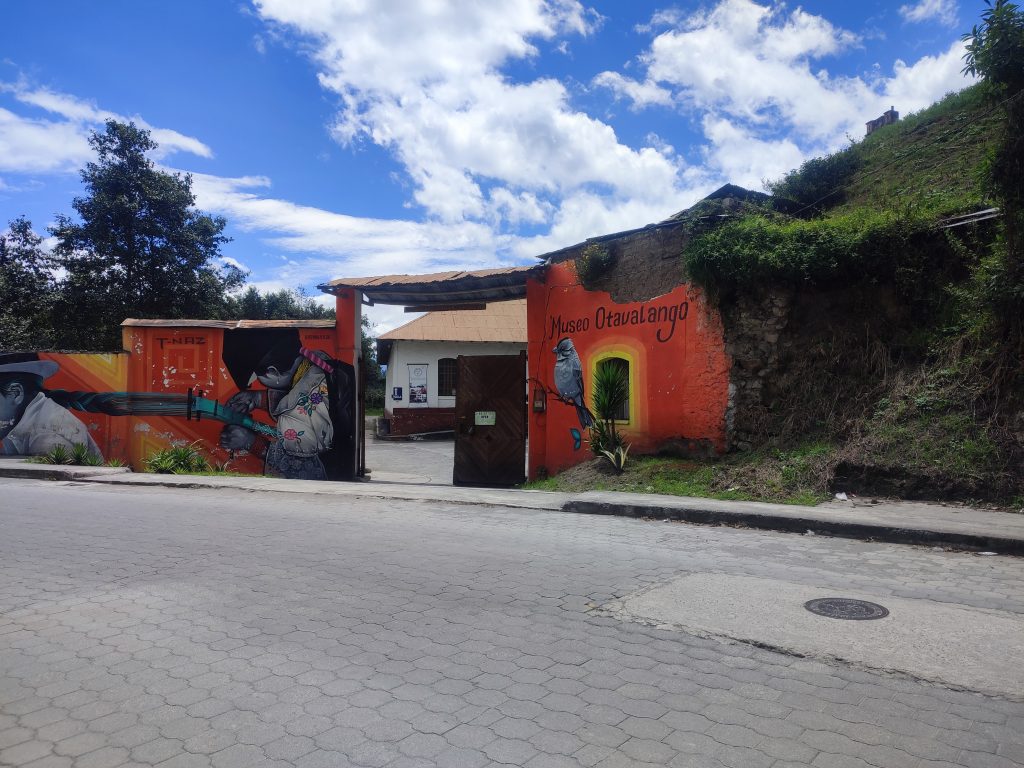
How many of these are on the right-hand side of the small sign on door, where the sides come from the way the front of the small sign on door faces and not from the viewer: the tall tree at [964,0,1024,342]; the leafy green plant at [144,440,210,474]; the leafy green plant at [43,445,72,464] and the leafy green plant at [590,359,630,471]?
2

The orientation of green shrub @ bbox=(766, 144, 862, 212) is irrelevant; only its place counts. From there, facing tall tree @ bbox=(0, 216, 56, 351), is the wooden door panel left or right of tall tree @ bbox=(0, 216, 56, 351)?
left

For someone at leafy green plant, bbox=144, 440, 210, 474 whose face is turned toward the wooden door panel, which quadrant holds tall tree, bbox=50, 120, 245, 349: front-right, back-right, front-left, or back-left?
back-left

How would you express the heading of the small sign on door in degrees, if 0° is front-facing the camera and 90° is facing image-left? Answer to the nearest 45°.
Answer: approximately 0°

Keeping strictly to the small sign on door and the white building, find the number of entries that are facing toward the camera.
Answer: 2

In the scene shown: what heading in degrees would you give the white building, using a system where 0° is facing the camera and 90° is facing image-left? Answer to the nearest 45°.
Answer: approximately 0°

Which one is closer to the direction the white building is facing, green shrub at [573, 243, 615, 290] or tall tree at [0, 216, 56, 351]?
the green shrub

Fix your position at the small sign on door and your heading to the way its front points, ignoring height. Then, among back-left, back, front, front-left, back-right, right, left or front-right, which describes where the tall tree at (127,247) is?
back-right
